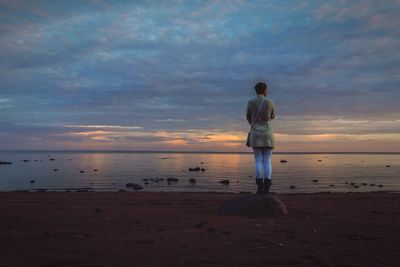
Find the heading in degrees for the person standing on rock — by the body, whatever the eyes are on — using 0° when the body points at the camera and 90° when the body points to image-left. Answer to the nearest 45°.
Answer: approximately 180°
